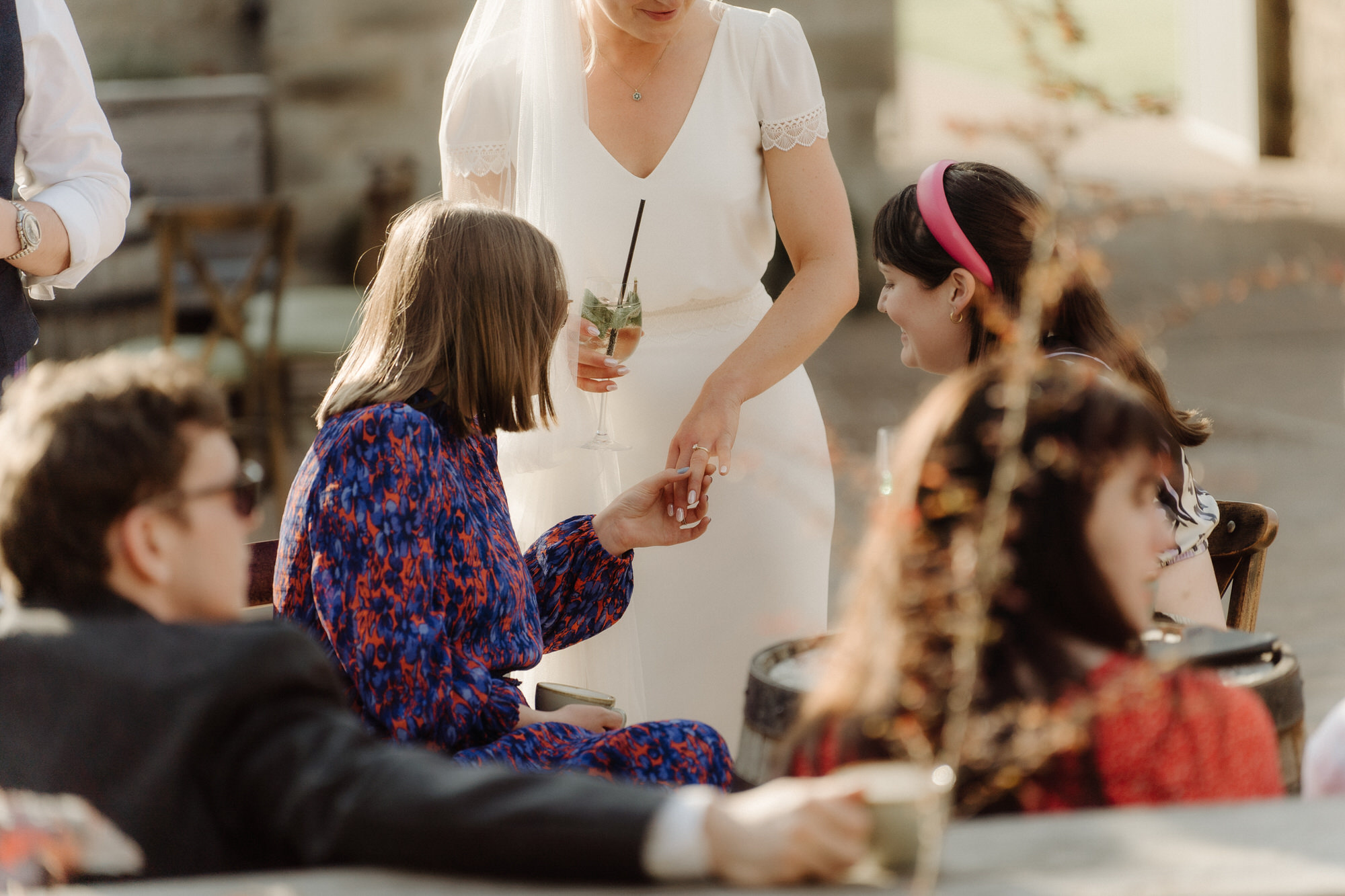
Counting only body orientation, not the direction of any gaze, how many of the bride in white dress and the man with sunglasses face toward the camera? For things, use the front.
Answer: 1

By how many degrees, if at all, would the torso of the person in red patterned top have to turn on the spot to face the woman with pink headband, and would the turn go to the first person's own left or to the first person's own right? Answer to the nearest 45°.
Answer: approximately 45° to the first person's own left

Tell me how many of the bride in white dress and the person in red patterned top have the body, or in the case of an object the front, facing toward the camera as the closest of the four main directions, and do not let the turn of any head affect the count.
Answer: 1

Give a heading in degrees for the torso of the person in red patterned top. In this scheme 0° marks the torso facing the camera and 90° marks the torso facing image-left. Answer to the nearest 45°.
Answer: approximately 225°

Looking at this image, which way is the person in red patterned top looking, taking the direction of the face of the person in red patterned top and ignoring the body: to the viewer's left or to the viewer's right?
to the viewer's right

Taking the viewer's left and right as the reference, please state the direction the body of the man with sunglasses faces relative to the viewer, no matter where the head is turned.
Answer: facing away from the viewer and to the right of the viewer

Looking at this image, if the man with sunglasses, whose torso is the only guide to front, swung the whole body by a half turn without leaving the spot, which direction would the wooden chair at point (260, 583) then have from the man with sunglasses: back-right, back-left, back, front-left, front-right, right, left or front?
back-right

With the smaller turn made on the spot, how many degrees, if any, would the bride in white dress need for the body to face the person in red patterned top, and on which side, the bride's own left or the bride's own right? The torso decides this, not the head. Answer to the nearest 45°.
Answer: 0° — they already face them

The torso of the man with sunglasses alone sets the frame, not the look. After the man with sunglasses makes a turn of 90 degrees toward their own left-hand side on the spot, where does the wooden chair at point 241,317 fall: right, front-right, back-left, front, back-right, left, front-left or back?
front-right

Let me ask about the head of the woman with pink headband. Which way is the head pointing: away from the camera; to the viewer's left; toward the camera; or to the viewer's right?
to the viewer's left

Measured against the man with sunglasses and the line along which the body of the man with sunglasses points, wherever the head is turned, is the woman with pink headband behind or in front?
in front

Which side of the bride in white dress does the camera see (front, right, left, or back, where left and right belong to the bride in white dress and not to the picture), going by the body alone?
front

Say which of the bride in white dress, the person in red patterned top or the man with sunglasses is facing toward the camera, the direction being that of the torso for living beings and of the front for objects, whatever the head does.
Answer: the bride in white dress

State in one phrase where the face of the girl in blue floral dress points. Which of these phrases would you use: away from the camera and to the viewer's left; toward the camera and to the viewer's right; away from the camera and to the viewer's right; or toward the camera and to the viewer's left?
away from the camera and to the viewer's right
